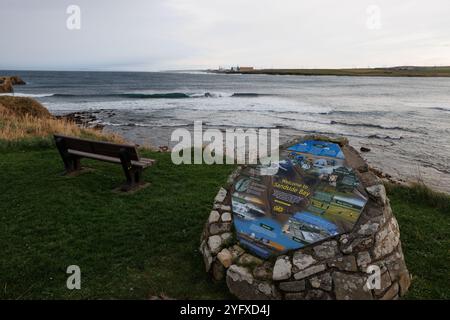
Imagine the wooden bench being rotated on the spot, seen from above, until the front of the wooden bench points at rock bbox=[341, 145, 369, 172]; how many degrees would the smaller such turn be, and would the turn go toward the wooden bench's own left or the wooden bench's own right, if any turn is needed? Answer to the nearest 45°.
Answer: approximately 90° to the wooden bench's own right

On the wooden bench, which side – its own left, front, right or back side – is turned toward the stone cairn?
right

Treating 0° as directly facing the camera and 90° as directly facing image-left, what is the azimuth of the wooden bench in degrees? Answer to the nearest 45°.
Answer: approximately 225°
